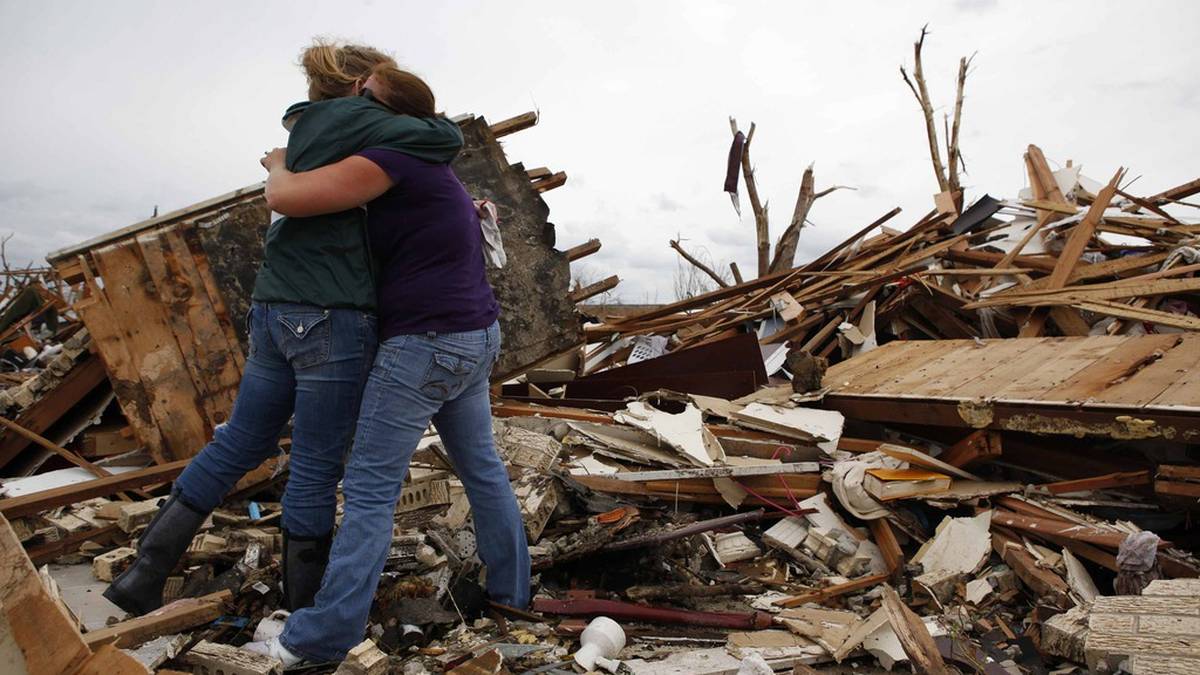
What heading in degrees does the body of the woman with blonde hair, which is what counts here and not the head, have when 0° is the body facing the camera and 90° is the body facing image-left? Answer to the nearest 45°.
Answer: approximately 225°

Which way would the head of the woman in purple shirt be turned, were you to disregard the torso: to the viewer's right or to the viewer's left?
to the viewer's left

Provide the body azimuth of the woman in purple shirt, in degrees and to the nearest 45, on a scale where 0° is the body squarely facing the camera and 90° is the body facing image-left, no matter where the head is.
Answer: approximately 135°

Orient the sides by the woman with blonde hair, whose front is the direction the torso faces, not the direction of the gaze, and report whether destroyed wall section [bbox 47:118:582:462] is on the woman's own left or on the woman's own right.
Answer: on the woman's own left

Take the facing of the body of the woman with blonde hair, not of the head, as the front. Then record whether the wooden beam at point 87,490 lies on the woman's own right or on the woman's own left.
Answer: on the woman's own left
